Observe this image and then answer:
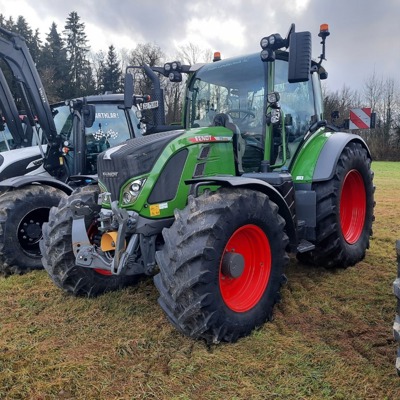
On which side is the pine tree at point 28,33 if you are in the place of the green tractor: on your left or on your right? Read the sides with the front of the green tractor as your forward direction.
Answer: on your right

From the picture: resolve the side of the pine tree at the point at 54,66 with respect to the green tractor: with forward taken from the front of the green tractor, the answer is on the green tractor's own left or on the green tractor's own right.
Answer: on the green tractor's own right

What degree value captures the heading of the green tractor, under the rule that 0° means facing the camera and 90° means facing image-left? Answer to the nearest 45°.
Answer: approximately 45°

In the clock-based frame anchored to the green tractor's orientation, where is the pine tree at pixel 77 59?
The pine tree is roughly at 4 o'clock from the green tractor.
